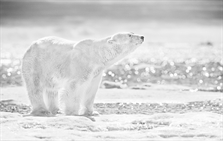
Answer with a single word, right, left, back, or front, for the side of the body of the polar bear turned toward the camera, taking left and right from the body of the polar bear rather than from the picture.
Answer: right
